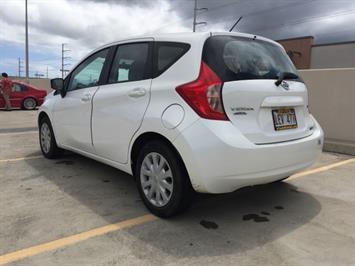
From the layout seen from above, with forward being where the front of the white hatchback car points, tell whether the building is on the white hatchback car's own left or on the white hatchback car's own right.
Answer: on the white hatchback car's own right

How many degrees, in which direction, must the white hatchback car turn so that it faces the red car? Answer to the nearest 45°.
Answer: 0° — it already faces it

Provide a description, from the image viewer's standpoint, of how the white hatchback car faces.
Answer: facing away from the viewer and to the left of the viewer

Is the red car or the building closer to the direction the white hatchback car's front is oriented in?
the red car
